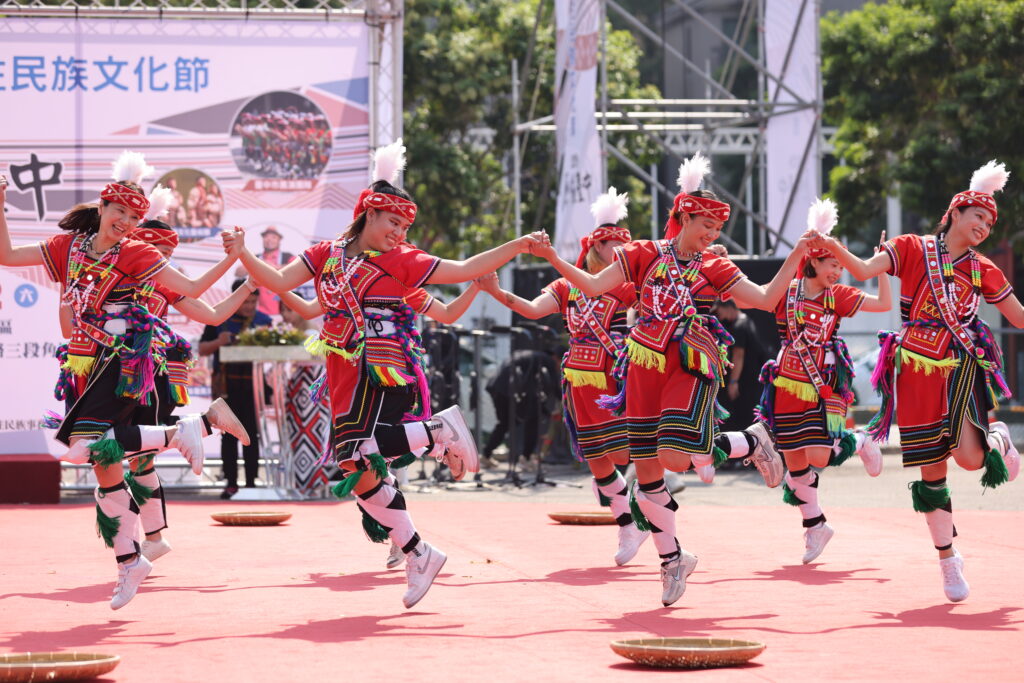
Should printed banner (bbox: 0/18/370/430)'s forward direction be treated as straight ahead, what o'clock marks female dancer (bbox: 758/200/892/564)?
The female dancer is roughly at 11 o'clock from the printed banner.

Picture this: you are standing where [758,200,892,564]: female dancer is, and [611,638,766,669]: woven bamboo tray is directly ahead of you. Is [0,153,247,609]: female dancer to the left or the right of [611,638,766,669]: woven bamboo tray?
right

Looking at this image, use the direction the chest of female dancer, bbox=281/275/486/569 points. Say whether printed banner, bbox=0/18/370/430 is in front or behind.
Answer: behind

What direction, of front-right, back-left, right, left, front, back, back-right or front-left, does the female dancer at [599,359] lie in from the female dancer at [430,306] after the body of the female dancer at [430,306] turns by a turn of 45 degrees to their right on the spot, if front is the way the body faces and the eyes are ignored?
back

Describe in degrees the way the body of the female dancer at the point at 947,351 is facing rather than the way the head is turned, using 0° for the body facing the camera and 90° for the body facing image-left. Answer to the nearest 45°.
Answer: approximately 0°

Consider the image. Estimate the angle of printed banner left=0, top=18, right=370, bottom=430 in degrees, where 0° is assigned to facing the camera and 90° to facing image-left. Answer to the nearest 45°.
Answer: approximately 0°

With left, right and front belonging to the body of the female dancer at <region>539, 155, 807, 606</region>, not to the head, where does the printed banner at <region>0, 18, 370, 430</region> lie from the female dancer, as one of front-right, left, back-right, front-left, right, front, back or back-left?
back-right

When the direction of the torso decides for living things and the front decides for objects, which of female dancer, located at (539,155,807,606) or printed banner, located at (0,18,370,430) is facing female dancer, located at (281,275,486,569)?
the printed banner

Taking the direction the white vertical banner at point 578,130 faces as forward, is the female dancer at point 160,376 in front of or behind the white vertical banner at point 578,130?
in front

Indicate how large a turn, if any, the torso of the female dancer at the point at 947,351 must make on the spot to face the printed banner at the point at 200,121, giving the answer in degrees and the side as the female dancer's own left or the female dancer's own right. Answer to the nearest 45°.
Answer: approximately 135° to the female dancer's own right

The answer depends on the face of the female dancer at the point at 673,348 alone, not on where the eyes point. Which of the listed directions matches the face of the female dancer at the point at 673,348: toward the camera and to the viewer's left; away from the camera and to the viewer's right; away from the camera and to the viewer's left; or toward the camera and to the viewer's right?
toward the camera and to the viewer's right

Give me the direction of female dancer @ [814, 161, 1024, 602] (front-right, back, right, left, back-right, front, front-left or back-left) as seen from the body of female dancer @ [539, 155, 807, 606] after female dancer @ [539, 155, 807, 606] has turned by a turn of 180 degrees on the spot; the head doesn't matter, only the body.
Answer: right
